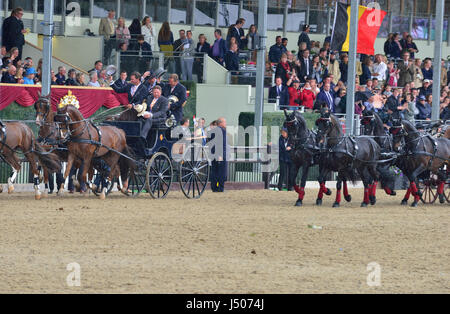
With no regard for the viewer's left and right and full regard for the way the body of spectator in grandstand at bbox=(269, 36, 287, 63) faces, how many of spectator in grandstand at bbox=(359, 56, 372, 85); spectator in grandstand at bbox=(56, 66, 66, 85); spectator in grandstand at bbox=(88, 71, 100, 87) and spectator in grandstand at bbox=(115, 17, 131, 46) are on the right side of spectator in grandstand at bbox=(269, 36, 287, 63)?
3

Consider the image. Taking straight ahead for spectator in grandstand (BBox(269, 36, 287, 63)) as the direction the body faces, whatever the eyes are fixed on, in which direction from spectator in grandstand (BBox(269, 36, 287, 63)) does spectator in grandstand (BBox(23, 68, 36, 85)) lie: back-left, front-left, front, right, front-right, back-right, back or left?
right

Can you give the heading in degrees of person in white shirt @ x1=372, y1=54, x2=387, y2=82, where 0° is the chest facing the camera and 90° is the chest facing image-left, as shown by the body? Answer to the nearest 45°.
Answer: approximately 45°

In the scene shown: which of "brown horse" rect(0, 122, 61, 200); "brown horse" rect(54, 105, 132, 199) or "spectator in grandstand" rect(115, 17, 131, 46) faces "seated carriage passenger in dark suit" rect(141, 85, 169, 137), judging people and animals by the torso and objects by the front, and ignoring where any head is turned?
the spectator in grandstand
